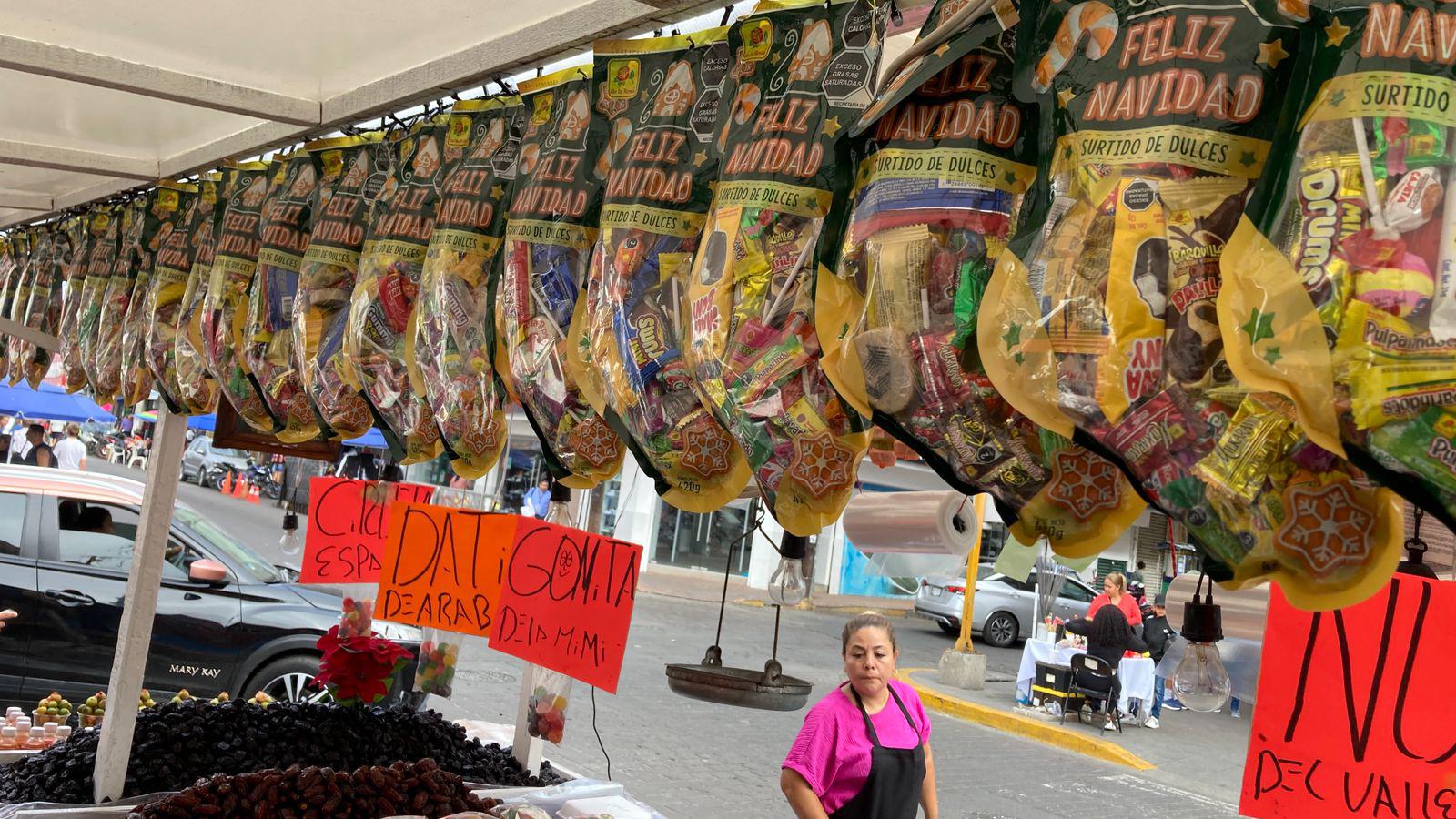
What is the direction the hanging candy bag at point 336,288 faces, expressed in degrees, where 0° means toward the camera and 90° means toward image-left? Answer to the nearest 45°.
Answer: approximately 0°

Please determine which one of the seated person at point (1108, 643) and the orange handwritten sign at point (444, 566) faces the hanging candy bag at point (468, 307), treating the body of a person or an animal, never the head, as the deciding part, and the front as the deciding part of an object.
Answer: the orange handwritten sign

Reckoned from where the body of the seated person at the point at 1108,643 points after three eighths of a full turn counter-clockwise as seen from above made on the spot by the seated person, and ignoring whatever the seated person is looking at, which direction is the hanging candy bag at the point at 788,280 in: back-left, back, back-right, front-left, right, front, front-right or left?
front-left

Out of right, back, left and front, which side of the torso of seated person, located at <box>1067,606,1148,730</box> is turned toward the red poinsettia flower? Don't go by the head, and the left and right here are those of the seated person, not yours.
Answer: back

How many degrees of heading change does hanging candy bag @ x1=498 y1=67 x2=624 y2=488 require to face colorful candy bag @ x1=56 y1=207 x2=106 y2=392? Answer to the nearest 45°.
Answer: approximately 135° to its right

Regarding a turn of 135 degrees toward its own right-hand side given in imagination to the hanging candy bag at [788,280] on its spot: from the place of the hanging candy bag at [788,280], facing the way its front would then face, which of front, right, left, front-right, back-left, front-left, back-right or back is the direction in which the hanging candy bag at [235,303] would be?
front

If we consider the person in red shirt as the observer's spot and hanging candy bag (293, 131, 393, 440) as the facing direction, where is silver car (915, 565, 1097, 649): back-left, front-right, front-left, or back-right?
back-right

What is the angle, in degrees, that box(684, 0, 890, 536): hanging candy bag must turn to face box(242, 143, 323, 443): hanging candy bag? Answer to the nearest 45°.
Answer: approximately 135° to its right
